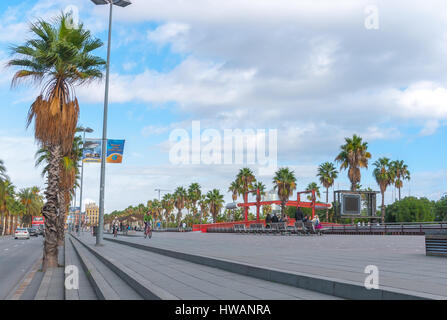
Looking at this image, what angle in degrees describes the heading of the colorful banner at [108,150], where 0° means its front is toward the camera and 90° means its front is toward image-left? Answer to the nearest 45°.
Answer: approximately 0°

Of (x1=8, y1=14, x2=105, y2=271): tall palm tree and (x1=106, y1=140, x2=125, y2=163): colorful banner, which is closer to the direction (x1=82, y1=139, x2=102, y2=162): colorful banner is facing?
the tall palm tree

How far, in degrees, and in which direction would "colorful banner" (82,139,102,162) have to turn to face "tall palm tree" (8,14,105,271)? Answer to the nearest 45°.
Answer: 0° — it already faces it

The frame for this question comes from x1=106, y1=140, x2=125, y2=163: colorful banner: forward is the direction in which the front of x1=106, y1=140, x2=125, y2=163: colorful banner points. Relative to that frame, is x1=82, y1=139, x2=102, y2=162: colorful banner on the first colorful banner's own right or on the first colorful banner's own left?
on the first colorful banner's own right

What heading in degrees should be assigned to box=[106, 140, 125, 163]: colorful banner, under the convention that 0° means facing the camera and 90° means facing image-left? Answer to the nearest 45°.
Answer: approximately 0°

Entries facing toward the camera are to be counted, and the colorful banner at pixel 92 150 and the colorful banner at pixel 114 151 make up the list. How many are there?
2
